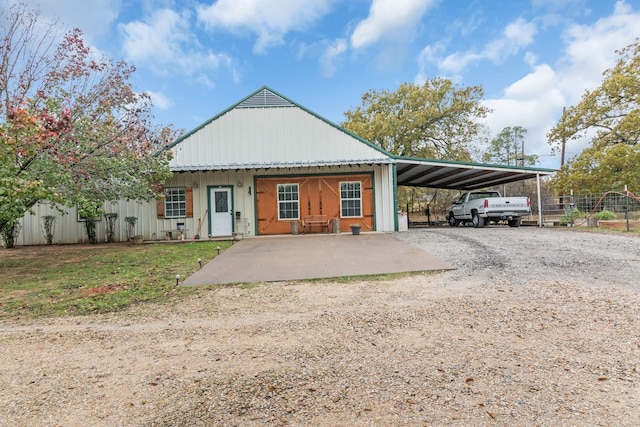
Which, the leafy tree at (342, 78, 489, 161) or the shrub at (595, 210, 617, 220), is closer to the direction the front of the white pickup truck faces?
the leafy tree

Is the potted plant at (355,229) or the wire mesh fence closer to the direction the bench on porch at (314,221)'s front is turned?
the potted plant

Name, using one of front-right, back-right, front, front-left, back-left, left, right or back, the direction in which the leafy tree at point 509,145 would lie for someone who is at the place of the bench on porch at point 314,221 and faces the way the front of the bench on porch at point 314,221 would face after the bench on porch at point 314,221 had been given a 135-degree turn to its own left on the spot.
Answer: front

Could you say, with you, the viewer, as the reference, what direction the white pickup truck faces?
facing away from the viewer and to the left of the viewer

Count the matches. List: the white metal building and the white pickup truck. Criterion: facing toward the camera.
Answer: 1

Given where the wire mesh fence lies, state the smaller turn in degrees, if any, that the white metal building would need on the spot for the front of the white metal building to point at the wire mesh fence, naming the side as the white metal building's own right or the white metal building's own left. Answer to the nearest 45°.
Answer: approximately 90° to the white metal building's own left

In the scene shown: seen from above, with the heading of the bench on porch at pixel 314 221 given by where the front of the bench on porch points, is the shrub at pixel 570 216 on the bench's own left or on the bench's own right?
on the bench's own left

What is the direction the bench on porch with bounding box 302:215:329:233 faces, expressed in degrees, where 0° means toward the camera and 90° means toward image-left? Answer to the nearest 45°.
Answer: approximately 0°

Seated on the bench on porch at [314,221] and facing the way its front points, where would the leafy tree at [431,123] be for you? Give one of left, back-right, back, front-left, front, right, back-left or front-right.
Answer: back-left

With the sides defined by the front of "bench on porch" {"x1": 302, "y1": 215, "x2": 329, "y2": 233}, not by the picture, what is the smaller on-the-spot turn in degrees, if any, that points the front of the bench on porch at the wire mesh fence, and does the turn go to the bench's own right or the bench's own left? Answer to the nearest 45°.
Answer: approximately 90° to the bench's own left
